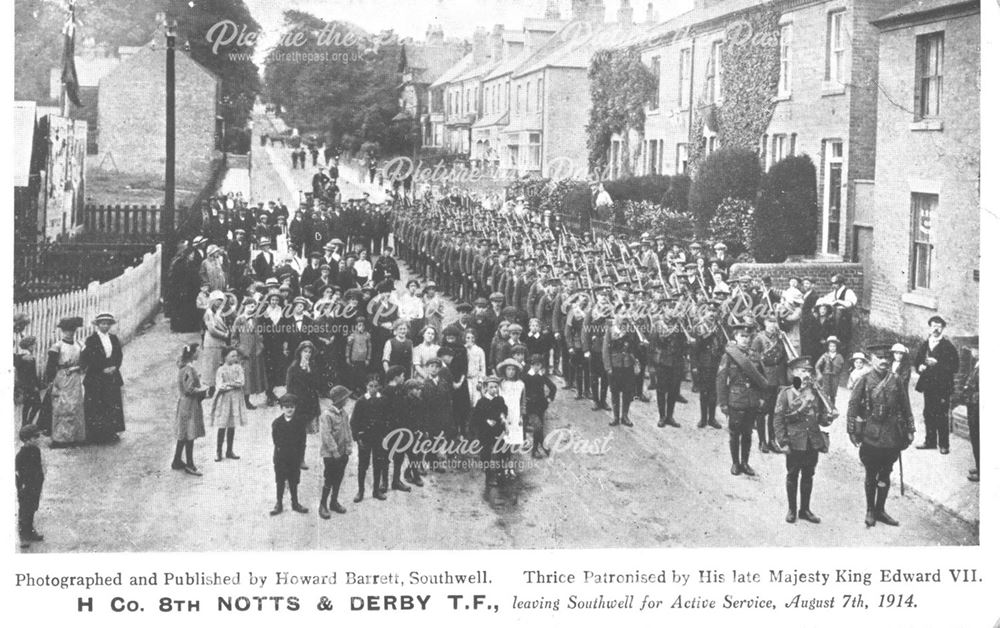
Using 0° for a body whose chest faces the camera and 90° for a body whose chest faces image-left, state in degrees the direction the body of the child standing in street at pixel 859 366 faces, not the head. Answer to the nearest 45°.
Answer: approximately 0°

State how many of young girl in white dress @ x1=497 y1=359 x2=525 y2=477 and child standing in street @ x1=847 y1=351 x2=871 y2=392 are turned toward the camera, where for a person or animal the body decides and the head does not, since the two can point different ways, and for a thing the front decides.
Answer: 2

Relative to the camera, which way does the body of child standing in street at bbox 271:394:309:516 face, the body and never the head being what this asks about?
toward the camera

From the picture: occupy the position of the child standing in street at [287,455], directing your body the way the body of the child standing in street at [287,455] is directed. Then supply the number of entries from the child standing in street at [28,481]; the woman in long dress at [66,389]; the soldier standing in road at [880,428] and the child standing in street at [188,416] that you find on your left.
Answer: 1

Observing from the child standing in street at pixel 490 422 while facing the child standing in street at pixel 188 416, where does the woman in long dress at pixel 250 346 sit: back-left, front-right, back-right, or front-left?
front-right

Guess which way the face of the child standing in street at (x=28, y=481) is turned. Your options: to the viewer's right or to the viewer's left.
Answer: to the viewer's right

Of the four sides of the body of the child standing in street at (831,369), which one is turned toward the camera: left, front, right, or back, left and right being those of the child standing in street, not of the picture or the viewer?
front
